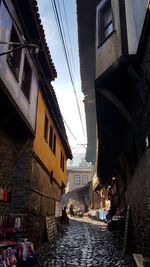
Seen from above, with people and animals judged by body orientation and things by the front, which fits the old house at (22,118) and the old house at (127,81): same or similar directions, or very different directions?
very different directions

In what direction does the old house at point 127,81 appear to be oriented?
to the viewer's left

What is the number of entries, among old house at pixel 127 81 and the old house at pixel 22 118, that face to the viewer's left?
1

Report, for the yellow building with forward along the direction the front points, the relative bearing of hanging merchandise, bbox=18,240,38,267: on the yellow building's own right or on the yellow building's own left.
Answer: on the yellow building's own right

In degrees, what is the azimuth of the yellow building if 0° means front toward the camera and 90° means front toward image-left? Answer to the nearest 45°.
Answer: approximately 270°

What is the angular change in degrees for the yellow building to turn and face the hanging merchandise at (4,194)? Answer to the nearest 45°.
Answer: approximately 90° to its right

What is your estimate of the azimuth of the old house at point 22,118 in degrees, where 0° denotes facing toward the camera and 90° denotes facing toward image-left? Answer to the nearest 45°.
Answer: approximately 270°

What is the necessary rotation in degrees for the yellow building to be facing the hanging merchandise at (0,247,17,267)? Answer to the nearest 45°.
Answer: approximately 90° to its right

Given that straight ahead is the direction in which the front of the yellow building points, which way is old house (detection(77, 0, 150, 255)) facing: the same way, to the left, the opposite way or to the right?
the opposite way

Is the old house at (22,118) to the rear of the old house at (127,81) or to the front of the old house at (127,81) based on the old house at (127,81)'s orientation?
to the front
